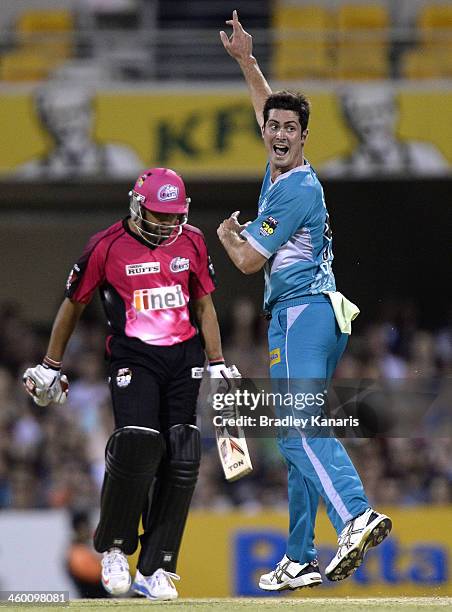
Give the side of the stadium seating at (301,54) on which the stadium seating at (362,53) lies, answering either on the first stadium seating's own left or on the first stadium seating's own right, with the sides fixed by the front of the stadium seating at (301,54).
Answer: on the first stadium seating's own left

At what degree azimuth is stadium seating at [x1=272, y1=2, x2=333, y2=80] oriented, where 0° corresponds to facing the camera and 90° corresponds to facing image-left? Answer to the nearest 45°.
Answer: approximately 0°

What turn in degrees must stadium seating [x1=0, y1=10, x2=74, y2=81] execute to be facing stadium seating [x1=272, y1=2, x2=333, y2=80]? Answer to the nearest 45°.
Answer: approximately 90° to its left

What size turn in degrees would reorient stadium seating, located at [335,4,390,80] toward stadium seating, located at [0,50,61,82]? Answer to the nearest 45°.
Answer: approximately 90° to its right

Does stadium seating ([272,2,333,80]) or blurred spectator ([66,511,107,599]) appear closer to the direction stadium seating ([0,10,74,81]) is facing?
the blurred spectator

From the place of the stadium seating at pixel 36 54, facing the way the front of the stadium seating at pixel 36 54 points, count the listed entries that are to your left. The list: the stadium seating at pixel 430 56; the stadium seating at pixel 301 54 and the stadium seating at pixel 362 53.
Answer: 3

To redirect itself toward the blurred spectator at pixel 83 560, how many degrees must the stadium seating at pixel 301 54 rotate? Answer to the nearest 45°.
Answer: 0° — it already faces them

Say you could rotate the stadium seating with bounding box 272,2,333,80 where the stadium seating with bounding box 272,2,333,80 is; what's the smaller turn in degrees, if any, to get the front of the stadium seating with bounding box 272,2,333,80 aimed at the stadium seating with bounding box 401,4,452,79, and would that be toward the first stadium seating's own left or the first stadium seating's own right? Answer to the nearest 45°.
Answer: approximately 90° to the first stadium seating's own left

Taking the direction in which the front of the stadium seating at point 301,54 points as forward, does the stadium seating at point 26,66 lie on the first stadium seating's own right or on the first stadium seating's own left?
on the first stadium seating's own right

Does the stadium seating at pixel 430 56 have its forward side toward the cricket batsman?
yes
